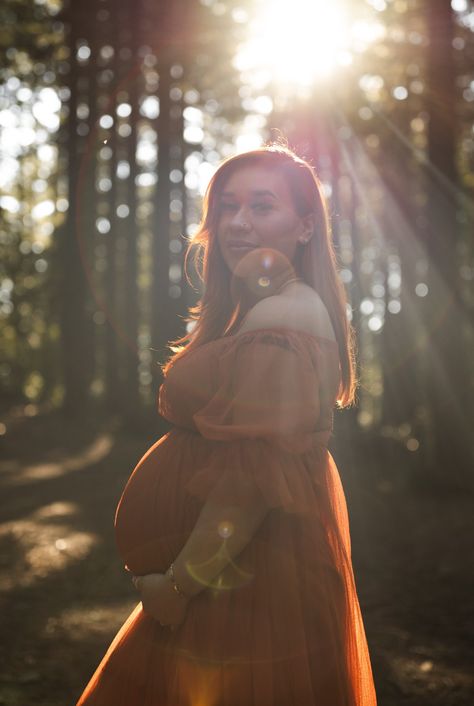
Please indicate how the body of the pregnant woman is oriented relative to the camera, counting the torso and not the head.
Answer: to the viewer's left
